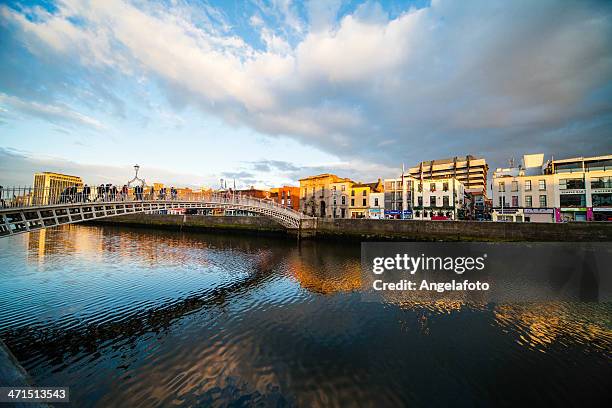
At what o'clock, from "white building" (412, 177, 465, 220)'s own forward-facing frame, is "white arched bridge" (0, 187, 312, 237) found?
The white arched bridge is roughly at 1 o'clock from the white building.

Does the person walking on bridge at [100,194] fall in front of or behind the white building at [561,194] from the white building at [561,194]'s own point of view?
in front

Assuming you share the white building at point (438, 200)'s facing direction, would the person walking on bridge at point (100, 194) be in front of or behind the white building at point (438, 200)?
in front

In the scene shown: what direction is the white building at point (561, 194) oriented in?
toward the camera

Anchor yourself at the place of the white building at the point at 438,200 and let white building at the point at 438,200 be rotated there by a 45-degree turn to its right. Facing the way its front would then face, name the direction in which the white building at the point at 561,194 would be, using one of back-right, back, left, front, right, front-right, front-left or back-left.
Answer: back-left
